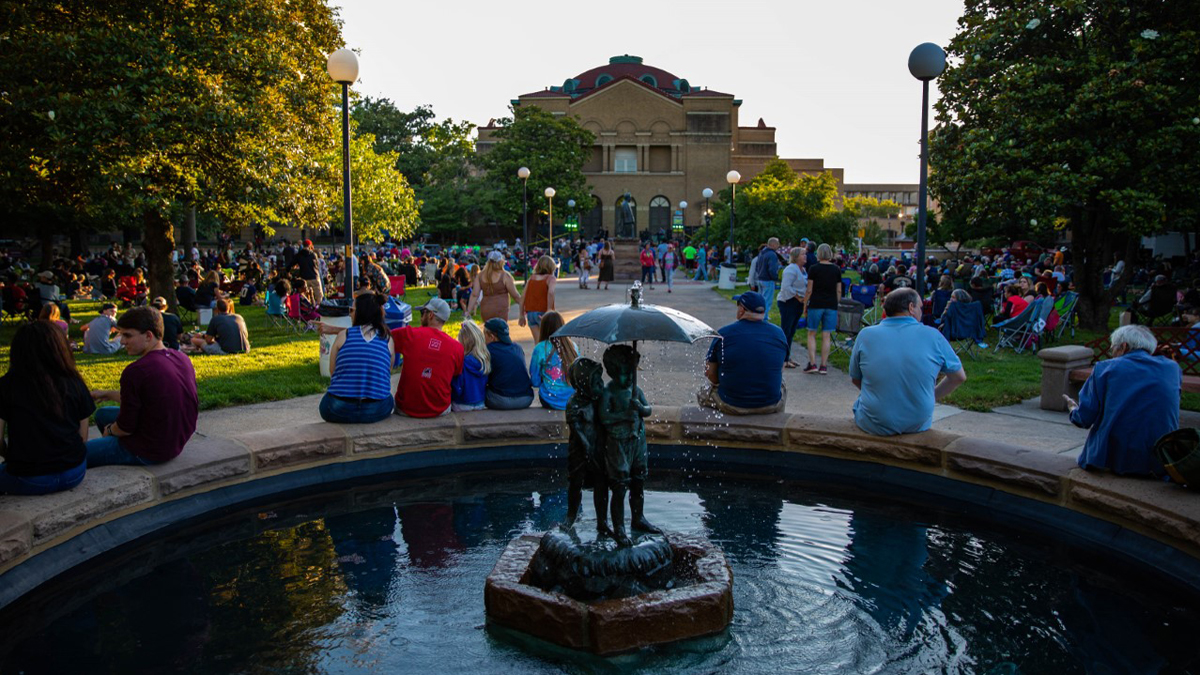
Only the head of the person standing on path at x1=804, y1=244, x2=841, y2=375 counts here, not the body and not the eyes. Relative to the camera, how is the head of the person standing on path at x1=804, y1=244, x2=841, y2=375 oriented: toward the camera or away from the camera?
away from the camera

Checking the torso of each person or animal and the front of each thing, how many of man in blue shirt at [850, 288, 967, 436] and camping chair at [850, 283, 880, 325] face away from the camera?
2

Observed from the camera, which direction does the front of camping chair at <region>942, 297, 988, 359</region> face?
facing away from the viewer

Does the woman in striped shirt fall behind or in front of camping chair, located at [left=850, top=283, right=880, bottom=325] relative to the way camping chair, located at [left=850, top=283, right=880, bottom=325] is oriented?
behind

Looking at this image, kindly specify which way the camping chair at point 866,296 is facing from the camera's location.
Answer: facing away from the viewer

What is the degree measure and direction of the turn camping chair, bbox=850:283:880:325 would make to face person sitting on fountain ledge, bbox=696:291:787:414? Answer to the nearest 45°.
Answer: approximately 180°

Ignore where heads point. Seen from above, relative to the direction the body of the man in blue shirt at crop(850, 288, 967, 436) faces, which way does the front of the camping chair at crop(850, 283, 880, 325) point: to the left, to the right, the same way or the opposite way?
the same way

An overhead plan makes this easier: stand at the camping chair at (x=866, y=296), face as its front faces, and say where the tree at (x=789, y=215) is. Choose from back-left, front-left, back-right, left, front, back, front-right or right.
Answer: front

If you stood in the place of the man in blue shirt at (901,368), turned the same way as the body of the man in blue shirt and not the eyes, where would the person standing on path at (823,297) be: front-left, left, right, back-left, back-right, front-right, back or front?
front

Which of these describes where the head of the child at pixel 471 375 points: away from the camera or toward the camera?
away from the camera

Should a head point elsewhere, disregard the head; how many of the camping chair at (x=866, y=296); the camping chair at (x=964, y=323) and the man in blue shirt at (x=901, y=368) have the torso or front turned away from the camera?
3

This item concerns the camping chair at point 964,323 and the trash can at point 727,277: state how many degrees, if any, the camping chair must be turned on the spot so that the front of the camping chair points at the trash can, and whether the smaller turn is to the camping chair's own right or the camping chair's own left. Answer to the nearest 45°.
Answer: approximately 45° to the camping chair's own left

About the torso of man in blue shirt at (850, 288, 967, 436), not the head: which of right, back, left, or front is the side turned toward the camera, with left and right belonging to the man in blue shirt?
back

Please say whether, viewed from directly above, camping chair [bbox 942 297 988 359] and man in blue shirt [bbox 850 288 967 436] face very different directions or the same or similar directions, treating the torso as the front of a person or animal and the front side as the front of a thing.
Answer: same or similar directions

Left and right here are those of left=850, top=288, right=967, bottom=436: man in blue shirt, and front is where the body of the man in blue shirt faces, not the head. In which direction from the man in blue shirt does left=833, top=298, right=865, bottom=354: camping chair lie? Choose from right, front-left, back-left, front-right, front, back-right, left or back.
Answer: front

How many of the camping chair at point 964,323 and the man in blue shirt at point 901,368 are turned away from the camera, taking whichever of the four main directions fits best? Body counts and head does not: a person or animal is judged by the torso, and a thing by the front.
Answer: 2

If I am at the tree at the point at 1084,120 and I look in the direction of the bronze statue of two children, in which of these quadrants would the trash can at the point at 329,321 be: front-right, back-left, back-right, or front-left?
front-right
